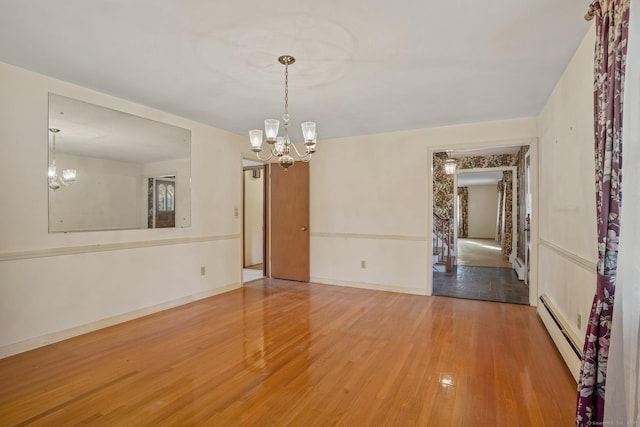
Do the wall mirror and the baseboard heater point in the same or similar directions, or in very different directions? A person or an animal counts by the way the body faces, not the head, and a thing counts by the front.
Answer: very different directions

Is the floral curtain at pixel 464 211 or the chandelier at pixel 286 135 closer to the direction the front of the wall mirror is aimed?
the chandelier

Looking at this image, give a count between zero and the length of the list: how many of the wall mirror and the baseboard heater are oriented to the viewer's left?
1

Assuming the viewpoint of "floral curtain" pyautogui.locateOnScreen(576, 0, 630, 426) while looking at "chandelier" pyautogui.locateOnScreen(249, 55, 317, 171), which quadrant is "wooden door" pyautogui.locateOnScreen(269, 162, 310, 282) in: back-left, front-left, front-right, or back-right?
front-right

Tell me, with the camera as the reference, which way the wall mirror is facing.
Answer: facing the viewer and to the right of the viewer

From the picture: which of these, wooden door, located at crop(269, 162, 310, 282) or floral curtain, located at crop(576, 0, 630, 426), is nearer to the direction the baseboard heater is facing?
the wooden door

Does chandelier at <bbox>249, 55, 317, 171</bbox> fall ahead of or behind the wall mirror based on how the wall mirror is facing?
ahead

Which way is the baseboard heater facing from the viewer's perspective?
to the viewer's left

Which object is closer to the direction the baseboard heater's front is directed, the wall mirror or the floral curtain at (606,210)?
the wall mirror

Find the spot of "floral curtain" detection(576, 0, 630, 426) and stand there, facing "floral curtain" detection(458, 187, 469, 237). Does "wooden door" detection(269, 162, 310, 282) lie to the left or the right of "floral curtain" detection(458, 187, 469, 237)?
left

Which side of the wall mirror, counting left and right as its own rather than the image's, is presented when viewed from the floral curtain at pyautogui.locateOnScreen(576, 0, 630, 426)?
front

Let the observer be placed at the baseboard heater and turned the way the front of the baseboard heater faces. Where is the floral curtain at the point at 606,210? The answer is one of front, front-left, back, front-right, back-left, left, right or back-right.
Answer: left

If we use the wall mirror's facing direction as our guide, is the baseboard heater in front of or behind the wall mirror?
in front

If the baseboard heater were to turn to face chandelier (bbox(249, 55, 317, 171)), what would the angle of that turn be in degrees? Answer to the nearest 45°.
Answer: approximately 45° to its left

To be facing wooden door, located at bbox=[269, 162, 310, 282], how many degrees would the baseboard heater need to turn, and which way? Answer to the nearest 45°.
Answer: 0° — it already faces it
